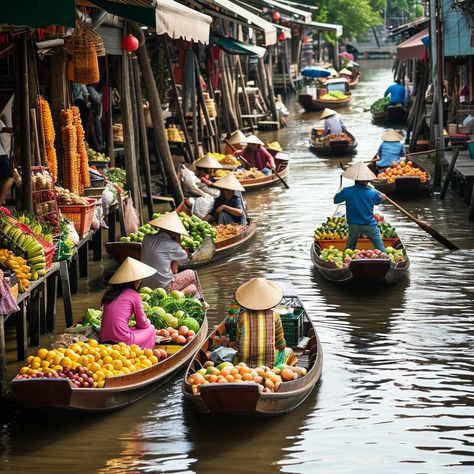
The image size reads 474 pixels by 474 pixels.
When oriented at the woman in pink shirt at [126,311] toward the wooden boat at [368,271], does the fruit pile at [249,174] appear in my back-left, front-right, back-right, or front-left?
front-left

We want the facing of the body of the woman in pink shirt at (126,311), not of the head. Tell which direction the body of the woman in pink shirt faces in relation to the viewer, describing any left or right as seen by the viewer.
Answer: facing away from the viewer and to the right of the viewer

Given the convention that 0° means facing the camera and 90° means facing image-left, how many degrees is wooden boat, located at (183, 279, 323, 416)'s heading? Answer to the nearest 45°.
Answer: approximately 180°

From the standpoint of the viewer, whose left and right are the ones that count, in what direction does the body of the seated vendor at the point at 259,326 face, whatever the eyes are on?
facing away from the viewer

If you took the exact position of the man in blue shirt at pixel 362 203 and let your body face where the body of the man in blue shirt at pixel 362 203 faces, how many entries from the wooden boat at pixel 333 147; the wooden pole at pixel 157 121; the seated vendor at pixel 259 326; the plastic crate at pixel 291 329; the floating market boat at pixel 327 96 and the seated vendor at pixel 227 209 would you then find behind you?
2

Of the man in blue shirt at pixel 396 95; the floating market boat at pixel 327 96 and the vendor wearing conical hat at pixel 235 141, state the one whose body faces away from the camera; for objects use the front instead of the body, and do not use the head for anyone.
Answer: the man in blue shirt

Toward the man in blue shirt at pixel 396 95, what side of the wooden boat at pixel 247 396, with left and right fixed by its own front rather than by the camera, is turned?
front

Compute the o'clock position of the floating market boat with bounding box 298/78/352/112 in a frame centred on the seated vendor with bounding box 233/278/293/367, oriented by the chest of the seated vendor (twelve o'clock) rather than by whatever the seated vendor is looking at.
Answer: The floating market boat is roughly at 12 o'clock from the seated vendor.

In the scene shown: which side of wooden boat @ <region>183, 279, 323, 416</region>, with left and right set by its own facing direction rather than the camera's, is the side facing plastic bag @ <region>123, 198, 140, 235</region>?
front

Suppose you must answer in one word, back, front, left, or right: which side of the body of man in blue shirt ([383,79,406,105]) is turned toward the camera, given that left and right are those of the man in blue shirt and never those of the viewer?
back

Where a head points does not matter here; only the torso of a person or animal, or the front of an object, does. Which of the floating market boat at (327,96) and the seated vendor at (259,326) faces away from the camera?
the seated vendor

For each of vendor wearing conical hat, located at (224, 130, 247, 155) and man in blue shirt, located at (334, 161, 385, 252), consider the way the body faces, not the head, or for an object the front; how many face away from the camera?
1

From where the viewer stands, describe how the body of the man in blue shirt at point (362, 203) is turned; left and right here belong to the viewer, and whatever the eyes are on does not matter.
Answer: facing away from the viewer
